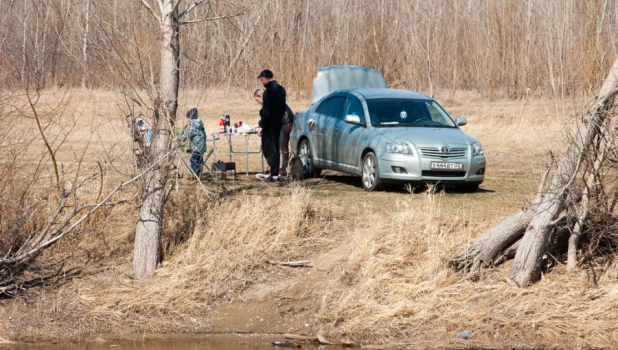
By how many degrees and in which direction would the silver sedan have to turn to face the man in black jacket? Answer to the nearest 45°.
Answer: approximately 135° to its right

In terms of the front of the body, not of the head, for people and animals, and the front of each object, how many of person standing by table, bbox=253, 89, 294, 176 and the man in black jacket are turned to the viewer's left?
2

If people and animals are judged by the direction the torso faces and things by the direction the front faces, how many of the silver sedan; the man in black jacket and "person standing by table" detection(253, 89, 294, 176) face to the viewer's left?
2

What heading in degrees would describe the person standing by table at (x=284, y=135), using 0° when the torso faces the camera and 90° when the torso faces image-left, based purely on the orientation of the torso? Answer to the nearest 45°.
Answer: approximately 90°

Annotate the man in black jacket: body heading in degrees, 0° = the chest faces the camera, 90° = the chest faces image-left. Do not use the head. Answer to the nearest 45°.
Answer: approximately 90°

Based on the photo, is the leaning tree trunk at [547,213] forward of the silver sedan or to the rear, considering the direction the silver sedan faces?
forward

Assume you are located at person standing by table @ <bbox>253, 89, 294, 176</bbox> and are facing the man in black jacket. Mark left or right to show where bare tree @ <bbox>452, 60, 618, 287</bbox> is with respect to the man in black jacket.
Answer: left

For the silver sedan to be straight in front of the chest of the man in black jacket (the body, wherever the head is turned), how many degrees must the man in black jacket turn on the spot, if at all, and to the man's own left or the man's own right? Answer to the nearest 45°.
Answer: approximately 180°

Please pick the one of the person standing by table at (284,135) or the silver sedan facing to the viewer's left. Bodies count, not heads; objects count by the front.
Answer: the person standing by table

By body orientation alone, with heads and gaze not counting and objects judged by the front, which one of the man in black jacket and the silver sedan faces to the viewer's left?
the man in black jacket

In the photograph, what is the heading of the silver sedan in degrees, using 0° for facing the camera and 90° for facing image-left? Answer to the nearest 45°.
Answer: approximately 315°
